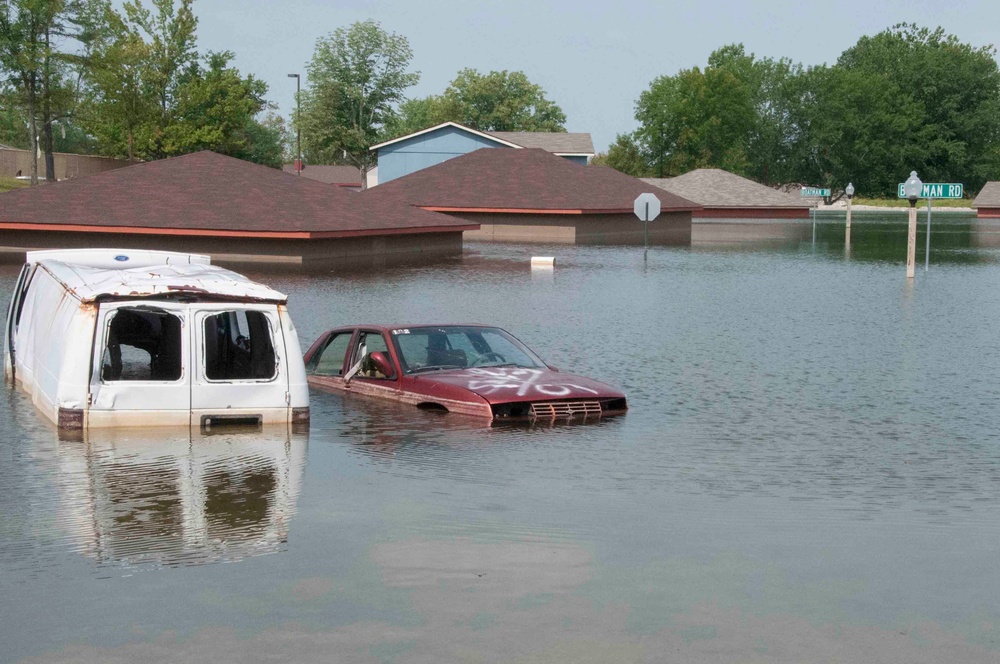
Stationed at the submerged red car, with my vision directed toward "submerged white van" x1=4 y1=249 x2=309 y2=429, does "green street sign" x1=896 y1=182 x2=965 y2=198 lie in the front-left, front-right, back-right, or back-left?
back-right

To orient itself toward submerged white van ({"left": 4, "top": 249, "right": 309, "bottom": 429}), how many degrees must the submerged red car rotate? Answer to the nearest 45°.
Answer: approximately 90° to its right

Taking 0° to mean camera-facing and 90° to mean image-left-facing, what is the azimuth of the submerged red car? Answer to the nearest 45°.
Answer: approximately 315°

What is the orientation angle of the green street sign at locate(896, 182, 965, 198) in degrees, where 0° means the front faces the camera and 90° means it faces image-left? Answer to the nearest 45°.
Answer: approximately 0°

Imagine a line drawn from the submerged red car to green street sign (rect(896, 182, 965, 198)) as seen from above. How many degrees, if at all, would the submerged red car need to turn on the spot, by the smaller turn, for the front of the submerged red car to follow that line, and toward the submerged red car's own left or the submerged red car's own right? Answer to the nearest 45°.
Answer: approximately 90° to the submerged red car's own left
